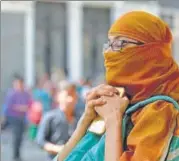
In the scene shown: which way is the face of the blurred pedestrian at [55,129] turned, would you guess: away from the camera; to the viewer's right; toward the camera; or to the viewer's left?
toward the camera

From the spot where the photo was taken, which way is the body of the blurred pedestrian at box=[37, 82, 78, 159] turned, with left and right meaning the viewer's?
facing the viewer and to the right of the viewer

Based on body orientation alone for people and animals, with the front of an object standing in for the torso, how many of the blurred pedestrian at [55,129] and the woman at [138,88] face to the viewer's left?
1

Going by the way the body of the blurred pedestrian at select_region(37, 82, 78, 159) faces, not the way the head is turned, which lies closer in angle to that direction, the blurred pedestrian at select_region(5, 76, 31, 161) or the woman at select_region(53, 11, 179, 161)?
the woman

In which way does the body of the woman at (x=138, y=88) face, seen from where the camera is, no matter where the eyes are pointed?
to the viewer's left

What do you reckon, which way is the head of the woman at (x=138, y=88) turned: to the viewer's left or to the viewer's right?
to the viewer's left

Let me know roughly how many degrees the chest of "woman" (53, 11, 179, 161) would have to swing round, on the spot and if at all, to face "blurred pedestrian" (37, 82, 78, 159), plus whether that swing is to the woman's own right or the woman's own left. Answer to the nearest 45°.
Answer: approximately 90° to the woman's own right

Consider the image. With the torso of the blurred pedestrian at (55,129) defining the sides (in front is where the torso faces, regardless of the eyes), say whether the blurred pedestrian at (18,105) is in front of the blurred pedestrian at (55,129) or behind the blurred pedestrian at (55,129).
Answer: behind

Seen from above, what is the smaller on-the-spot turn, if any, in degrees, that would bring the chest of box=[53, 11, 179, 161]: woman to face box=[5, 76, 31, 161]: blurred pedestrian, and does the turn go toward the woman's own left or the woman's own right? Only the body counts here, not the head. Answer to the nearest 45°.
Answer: approximately 90° to the woman's own right
